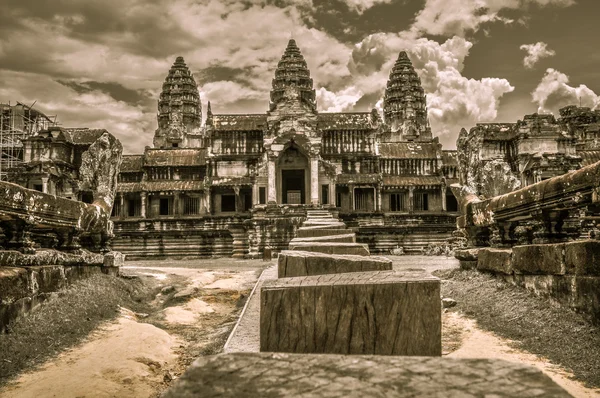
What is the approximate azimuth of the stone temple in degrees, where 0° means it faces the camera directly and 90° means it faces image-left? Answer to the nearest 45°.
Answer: approximately 0°

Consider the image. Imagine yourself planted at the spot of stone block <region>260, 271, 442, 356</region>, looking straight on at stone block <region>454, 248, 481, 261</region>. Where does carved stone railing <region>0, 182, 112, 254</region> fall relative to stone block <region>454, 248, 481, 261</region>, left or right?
left

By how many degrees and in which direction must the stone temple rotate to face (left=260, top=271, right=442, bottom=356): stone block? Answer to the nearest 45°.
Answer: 0° — it already faces it

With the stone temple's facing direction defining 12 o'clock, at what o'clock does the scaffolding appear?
The scaffolding is roughly at 4 o'clock from the stone temple.

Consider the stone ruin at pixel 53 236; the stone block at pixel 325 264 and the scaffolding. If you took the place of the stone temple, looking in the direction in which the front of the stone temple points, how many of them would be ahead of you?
2
